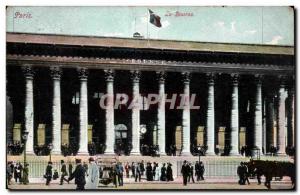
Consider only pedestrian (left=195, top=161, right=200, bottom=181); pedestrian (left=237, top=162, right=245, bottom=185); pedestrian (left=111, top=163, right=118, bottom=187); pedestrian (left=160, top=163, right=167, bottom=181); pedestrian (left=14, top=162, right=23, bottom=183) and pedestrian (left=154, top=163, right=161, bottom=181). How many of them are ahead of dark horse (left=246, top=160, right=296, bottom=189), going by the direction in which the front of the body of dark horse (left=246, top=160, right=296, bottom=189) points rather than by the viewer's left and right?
6

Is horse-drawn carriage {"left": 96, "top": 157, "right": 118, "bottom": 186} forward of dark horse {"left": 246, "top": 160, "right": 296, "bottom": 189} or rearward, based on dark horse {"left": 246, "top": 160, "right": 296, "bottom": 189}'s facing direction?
forward

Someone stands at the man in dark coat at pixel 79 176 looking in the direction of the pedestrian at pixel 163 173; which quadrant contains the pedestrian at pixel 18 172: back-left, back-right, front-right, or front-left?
back-left

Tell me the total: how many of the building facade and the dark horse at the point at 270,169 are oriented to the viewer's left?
1

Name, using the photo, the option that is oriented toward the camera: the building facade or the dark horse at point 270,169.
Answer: the building facade

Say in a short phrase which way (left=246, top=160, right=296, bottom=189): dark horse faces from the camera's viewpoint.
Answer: facing to the left of the viewer

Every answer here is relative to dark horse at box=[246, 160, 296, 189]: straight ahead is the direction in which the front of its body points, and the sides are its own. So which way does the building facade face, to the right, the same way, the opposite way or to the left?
to the left

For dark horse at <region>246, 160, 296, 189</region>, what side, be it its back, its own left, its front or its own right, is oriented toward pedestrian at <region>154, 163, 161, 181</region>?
front

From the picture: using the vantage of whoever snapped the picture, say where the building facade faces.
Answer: facing the viewer

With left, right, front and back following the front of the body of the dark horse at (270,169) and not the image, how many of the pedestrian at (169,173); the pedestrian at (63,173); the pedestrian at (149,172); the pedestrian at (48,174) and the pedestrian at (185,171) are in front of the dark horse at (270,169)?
5

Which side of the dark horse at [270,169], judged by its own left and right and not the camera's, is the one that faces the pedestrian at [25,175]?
front

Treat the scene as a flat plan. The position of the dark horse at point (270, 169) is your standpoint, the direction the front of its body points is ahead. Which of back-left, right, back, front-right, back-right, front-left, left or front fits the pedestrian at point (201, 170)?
front
